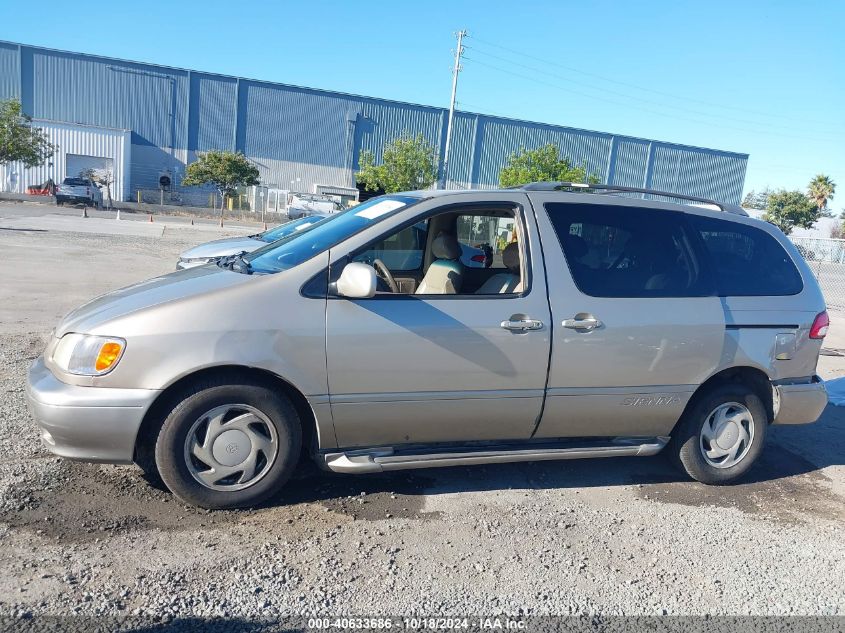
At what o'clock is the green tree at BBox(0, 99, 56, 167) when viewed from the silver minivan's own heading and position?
The green tree is roughly at 2 o'clock from the silver minivan.

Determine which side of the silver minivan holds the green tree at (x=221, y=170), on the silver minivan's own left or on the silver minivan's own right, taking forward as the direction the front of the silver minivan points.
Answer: on the silver minivan's own right

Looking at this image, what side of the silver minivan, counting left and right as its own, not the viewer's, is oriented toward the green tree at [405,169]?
right

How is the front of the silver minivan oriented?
to the viewer's left

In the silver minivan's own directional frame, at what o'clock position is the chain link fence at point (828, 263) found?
The chain link fence is roughly at 4 o'clock from the silver minivan.
